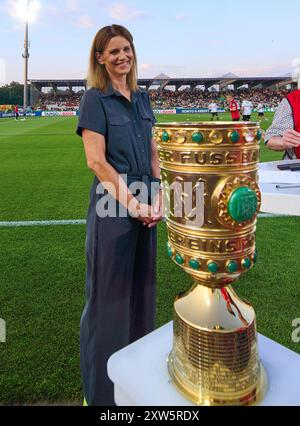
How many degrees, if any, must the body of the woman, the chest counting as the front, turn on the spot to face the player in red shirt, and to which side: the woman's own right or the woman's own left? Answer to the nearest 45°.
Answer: approximately 135° to the woman's own left

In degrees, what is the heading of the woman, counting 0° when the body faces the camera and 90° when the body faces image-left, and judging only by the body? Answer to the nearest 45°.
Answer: approximately 315°
